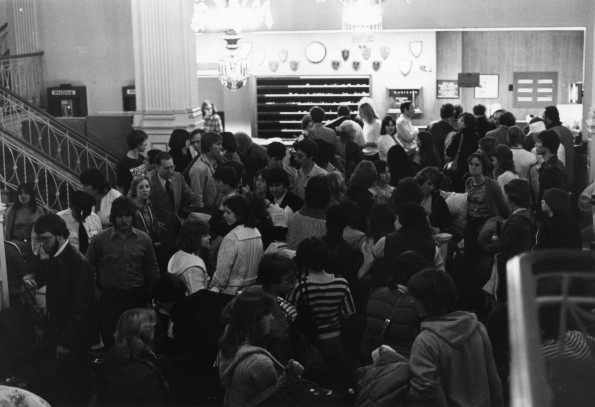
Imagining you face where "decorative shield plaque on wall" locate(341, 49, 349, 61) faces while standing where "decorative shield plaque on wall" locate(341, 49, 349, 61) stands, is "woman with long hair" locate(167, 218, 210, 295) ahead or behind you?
ahead

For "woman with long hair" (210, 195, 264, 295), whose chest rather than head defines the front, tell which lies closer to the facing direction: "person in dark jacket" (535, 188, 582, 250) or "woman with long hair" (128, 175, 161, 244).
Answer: the woman with long hair

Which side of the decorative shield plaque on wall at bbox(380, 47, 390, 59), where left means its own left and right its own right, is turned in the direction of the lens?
front

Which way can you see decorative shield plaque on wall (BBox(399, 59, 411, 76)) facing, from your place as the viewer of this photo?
facing the viewer

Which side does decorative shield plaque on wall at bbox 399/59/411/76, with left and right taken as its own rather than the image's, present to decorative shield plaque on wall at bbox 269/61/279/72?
right

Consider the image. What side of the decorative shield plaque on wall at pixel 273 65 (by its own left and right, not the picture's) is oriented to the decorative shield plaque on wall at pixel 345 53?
left

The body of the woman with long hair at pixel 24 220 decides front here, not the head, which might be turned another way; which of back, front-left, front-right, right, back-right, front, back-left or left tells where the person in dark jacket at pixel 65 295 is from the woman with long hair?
front

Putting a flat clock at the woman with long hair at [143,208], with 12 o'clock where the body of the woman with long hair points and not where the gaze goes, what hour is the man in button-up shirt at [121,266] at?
The man in button-up shirt is roughly at 2 o'clock from the woman with long hair.

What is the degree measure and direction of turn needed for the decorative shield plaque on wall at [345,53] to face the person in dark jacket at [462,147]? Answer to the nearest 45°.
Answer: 0° — it already faces them

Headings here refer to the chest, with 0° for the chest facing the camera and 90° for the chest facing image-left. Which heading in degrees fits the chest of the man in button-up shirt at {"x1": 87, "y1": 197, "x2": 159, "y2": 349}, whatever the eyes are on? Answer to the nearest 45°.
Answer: approximately 0°

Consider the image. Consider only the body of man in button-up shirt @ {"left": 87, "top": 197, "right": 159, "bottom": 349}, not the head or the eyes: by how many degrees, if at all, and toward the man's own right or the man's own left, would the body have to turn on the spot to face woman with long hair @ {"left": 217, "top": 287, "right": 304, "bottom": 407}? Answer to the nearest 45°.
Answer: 0° — they already face them

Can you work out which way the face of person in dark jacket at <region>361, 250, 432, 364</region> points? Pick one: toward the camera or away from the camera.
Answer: away from the camera

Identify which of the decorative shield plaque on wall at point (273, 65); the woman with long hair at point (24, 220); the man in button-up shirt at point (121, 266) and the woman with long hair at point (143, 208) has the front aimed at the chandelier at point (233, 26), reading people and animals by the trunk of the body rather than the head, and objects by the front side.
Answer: the decorative shield plaque on wall

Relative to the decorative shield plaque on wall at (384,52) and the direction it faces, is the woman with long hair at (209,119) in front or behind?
in front

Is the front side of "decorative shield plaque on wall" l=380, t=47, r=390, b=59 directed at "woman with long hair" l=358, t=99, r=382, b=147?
yes

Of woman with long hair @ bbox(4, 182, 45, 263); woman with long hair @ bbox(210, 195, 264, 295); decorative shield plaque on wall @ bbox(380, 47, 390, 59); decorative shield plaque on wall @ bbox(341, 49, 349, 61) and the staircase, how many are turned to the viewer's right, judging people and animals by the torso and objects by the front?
1
